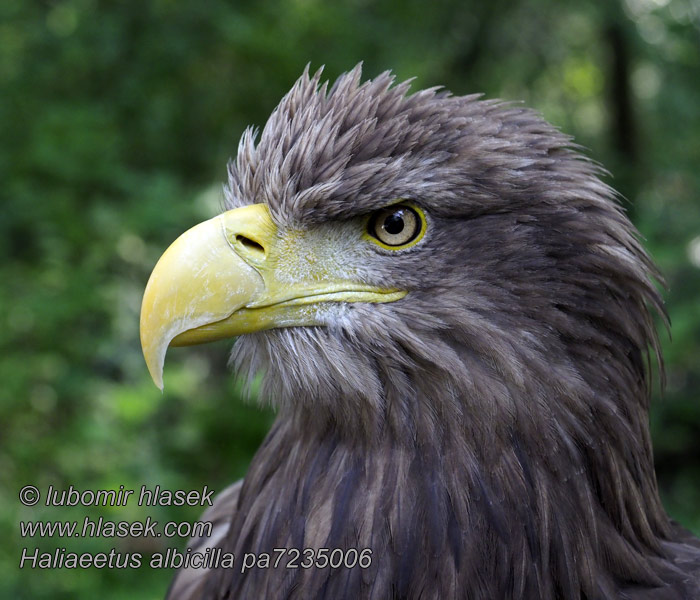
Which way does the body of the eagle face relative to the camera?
to the viewer's left
